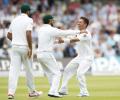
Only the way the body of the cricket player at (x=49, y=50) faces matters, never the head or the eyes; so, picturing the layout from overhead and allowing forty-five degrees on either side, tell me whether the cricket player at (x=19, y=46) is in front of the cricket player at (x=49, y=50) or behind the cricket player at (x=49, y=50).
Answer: behind

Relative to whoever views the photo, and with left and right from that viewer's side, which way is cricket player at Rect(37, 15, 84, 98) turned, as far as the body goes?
facing away from the viewer and to the right of the viewer

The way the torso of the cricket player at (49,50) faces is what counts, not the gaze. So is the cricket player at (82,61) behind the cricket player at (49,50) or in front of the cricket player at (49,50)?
in front
